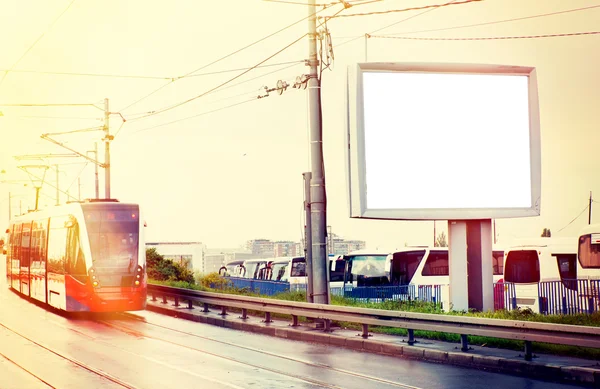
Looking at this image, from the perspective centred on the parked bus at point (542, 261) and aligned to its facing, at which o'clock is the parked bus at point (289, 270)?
the parked bus at point (289, 270) is roughly at 3 o'clock from the parked bus at point (542, 261).

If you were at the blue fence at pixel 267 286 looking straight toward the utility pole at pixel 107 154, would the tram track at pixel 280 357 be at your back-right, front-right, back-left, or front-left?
back-left

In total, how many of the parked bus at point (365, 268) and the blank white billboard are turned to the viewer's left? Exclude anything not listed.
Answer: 0

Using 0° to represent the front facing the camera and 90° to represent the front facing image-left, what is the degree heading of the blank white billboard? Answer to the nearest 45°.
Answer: approximately 0°

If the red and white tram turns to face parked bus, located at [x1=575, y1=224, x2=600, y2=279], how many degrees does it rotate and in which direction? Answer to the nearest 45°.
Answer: approximately 45° to its left

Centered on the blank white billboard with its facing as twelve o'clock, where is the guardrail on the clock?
The guardrail is roughly at 12 o'clock from the blank white billboard.

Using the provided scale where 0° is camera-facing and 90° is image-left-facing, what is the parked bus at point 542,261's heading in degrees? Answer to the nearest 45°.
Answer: approximately 45°
